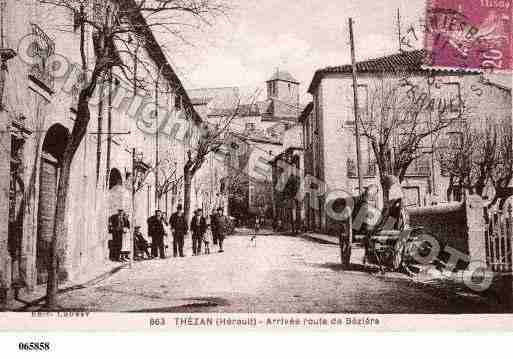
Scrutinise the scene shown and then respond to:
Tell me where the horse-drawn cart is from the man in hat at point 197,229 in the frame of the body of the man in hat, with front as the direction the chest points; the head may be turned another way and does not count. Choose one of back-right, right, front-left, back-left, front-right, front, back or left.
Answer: front-left

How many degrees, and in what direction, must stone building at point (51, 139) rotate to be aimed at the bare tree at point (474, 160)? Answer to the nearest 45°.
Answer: approximately 45° to its left

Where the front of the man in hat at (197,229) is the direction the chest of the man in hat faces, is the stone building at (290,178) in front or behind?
behind

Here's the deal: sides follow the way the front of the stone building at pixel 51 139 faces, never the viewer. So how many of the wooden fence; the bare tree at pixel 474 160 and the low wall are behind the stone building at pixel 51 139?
0

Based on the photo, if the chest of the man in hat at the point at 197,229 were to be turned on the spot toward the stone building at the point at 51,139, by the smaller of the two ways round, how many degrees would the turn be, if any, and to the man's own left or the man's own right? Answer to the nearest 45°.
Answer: approximately 45° to the man's own right

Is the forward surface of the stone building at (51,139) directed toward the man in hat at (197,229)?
no

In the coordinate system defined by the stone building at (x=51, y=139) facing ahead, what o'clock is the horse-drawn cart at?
The horse-drawn cart is roughly at 11 o'clock from the stone building.

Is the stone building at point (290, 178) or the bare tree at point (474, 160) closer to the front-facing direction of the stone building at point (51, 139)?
the bare tree

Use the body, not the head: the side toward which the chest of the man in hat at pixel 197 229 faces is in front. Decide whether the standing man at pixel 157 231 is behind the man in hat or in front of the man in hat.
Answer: in front

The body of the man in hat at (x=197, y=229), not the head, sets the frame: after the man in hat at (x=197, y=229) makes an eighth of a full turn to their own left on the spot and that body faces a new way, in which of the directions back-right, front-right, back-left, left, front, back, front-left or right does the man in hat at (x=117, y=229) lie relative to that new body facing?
right

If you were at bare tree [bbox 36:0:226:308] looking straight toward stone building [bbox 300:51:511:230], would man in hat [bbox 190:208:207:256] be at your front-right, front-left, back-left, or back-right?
front-left

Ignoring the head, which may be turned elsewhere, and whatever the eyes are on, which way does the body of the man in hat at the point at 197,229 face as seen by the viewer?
toward the camera

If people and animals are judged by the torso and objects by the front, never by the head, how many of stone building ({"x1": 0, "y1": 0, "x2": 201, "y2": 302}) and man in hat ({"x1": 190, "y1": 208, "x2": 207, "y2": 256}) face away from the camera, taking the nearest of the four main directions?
0
